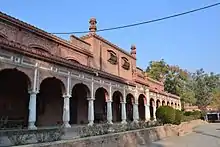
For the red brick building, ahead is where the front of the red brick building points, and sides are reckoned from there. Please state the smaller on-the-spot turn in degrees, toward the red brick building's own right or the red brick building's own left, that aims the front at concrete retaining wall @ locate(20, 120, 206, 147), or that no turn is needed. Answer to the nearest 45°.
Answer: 0° — it already faces it

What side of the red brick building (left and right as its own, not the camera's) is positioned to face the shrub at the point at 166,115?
left

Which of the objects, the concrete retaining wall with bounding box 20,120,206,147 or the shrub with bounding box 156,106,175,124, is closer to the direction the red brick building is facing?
the concrete retaining wall

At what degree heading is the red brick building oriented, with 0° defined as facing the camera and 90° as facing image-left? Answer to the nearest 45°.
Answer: approximately 315°
